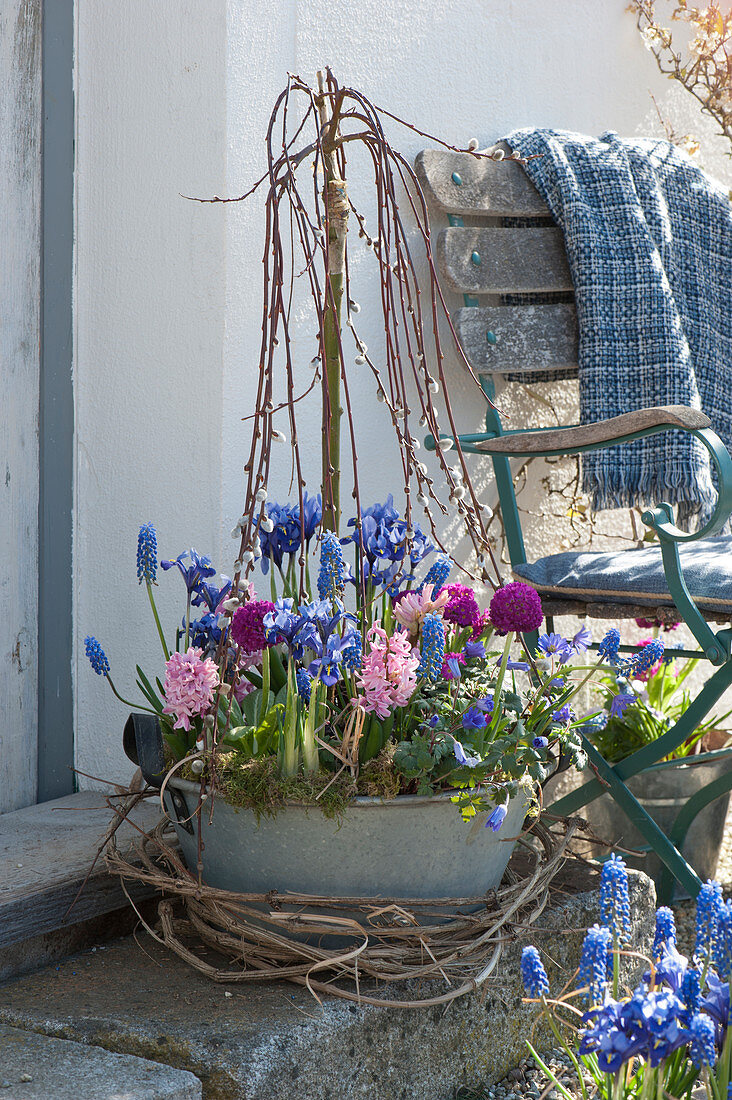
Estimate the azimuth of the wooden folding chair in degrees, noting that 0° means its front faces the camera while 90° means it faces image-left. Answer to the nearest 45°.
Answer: approximately 315°

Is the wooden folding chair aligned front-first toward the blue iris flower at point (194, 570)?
no

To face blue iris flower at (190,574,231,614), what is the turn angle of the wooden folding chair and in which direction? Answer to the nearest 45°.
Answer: approximately 90° to its right

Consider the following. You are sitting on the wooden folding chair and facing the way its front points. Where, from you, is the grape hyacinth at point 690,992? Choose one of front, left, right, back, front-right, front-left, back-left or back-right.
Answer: front-right

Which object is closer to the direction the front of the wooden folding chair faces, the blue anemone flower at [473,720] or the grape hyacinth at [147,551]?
the blue anemone flower

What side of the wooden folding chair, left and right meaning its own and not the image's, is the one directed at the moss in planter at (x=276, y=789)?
right

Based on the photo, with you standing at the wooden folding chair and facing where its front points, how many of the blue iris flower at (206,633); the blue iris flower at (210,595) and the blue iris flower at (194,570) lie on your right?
3

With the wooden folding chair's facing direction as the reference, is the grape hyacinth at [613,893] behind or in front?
in front

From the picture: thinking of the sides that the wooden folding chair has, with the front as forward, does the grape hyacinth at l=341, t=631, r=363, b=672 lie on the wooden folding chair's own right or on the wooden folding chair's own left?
on the wooden folding chair's own right

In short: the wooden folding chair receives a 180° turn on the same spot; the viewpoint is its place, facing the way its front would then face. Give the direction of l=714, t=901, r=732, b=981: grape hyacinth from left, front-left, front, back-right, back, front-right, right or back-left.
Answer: back-left

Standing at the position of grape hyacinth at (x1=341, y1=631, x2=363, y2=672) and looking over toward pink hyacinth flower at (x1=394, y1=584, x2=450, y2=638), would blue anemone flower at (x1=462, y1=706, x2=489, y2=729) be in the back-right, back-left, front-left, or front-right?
front-right

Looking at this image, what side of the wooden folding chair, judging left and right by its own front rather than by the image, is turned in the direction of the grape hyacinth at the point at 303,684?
right

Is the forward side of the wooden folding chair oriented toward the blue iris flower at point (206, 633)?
no

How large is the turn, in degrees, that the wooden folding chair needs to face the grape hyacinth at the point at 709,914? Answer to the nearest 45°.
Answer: approximately 45° to its right

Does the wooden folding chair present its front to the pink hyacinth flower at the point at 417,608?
no
